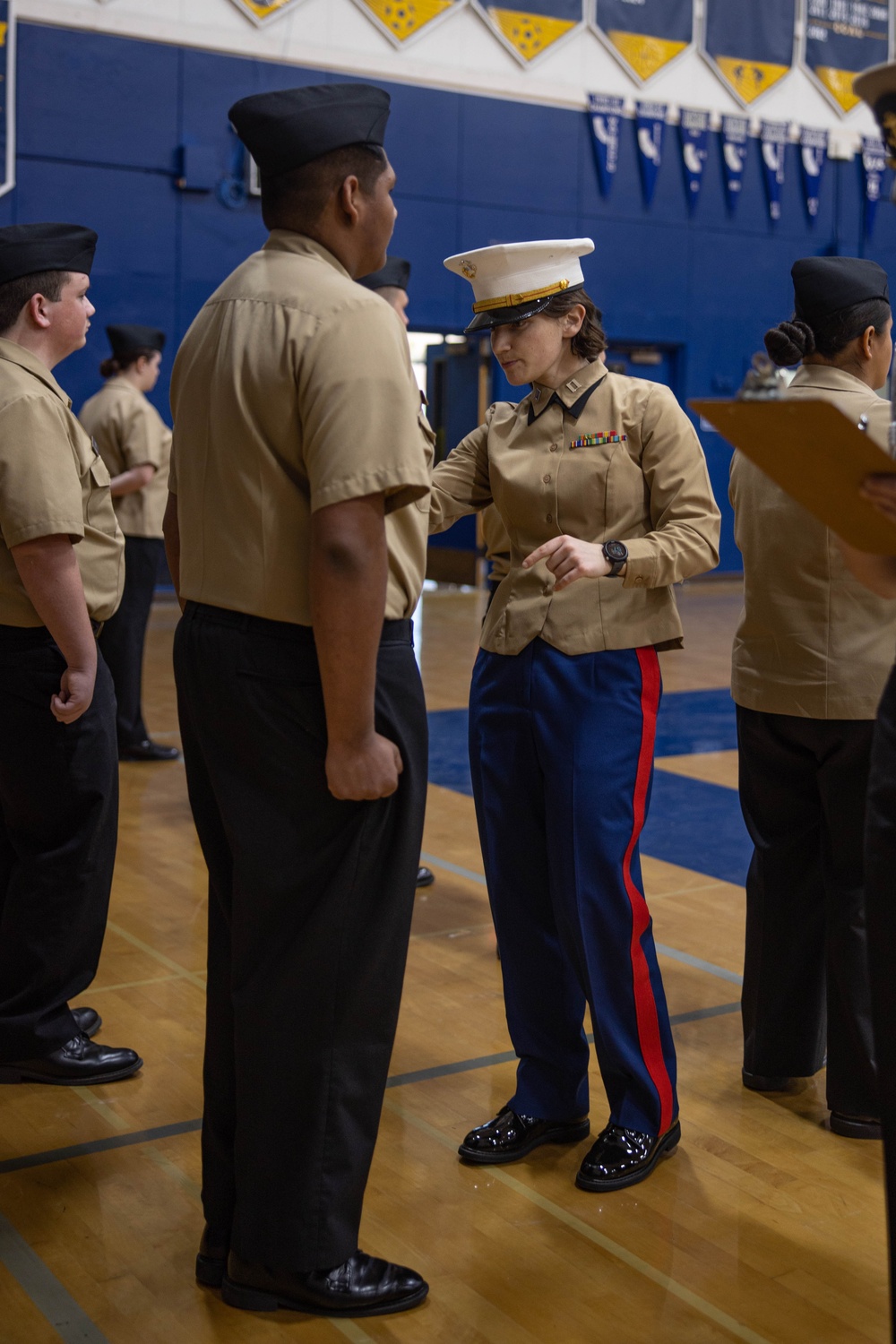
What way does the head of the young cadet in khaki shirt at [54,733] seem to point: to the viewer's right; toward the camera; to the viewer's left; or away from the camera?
to the viewer's right

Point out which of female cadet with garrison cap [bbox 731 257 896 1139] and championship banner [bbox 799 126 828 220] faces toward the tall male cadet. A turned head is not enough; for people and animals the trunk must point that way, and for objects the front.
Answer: the championship banner

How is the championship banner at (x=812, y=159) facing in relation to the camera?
toward the camera

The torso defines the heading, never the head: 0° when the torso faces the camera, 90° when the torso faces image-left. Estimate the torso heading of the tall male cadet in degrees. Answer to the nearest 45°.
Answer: approximately 225°

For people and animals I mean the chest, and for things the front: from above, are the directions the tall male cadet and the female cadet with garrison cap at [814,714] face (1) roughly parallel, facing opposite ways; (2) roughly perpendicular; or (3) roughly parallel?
roughly parallel

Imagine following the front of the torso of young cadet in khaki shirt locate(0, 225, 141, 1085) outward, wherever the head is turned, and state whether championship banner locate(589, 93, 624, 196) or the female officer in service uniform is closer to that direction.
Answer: the female officer in service uniform

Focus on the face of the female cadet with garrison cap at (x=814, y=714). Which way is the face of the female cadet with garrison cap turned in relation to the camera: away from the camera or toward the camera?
away from the camera

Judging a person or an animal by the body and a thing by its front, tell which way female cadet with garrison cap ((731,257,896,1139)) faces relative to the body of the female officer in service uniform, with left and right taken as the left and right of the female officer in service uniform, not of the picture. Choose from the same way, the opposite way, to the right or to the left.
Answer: the opposite way

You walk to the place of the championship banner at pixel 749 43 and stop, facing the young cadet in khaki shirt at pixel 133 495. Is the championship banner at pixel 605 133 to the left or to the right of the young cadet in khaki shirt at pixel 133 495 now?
right

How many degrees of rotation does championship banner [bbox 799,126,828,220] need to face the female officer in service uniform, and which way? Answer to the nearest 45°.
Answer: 0° — it already faces them

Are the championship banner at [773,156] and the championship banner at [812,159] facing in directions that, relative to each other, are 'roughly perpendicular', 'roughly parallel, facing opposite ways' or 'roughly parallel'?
roughly parallel

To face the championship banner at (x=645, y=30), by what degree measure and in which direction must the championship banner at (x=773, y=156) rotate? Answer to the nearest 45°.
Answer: approximately 45° to its right

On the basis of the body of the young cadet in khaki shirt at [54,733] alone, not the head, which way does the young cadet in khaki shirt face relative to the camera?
to the viewer's right

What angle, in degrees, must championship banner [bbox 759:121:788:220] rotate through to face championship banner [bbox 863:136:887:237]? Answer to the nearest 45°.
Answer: approximately 135° to its left
